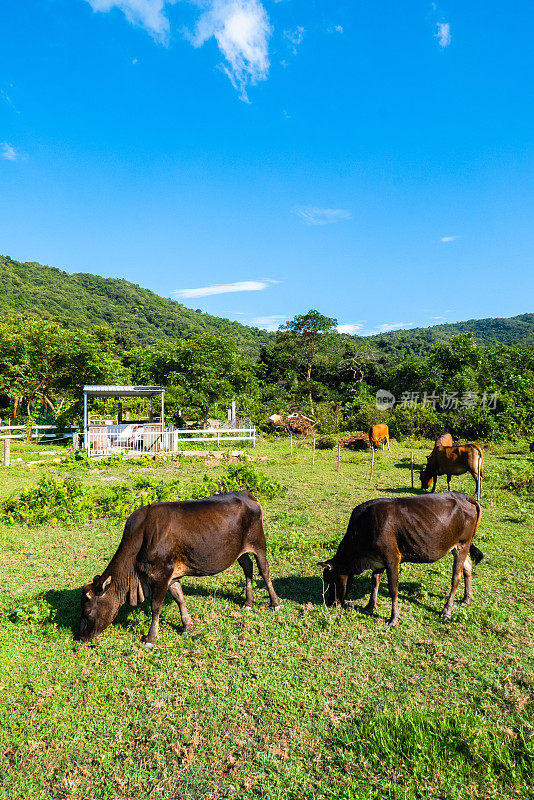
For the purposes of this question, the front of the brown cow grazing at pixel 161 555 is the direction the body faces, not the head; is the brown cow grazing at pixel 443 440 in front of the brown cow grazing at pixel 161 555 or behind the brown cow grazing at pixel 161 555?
behind

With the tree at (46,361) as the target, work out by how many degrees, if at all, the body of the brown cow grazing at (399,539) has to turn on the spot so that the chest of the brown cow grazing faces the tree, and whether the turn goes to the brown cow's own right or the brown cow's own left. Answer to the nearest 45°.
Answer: approximately 45° to the brown cow's own right

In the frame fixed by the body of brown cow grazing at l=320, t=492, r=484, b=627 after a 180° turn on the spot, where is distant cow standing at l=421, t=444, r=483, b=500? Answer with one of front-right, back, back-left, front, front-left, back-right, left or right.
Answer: left

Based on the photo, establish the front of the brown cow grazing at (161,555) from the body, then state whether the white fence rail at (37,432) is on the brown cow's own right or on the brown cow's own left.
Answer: on the brown cow's own right

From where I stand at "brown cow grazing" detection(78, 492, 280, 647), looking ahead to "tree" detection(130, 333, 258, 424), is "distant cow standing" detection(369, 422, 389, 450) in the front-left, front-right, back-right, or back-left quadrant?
front-right

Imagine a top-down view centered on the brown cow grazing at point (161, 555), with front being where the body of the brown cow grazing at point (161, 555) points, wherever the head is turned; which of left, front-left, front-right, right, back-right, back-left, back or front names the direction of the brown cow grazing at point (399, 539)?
back-left

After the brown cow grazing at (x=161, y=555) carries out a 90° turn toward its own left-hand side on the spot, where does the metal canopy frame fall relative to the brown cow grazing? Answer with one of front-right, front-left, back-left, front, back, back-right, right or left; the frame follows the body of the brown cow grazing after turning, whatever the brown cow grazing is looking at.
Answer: back-left

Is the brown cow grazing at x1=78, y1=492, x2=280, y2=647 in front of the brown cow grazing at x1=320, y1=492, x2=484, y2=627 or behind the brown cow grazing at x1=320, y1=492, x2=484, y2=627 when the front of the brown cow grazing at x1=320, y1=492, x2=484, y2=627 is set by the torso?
in front

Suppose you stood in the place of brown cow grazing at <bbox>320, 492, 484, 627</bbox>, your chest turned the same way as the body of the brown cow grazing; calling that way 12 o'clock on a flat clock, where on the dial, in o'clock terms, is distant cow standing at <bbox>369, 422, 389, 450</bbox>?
The distant cow standing is roughly at 3 o'clock from the brown cow grazing.

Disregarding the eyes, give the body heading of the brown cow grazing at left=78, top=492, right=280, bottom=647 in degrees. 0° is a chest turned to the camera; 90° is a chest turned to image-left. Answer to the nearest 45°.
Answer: approximately 45°

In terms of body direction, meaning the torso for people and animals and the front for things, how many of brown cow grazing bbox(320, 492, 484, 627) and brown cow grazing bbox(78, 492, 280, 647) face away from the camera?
0

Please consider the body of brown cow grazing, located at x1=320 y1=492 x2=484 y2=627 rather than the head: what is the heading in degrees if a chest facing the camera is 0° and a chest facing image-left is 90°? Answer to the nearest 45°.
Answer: approximately 90°

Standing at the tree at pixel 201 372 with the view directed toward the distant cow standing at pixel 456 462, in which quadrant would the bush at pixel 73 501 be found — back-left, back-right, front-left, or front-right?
front-right

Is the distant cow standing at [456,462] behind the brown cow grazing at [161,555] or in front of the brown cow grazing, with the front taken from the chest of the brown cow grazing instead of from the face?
behind

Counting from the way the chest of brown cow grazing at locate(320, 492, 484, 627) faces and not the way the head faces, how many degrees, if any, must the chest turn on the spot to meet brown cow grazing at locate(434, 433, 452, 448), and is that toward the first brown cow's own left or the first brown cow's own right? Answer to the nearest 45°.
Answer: approximately 90° to the first brown cow's own right
